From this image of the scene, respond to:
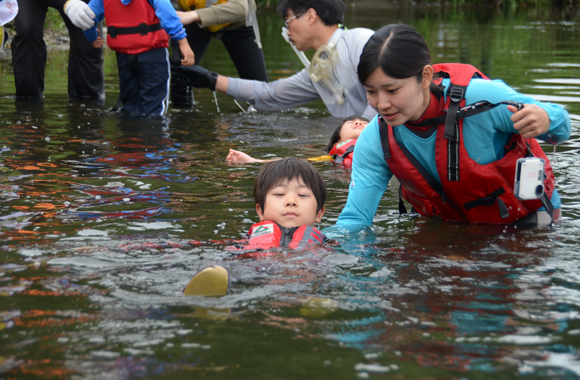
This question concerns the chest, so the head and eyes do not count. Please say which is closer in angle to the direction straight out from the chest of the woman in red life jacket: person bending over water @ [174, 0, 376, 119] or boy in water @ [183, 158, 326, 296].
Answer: the boy in water

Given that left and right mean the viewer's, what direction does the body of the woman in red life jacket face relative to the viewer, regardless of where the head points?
facing the viewer and to the left of the viewer

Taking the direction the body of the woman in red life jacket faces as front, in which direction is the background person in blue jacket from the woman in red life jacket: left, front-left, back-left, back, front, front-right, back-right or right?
right

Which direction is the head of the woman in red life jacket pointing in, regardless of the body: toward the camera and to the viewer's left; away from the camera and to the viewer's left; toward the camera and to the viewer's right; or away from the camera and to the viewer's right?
toward the camera and to the viewer's left

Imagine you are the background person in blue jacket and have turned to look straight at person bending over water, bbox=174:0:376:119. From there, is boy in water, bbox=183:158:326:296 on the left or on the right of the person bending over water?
right

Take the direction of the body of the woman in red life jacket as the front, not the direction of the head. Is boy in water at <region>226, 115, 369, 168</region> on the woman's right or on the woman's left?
on the woman's right

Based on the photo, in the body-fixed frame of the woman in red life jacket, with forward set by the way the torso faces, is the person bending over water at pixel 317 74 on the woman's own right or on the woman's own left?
on the woman's own right

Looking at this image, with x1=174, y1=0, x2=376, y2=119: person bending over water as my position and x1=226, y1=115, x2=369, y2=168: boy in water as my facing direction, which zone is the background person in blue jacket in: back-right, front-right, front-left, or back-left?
back-right

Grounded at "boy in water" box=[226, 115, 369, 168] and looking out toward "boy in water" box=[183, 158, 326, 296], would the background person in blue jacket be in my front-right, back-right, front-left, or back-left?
back-right
